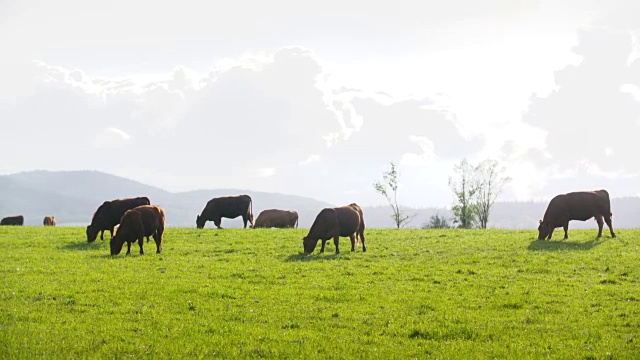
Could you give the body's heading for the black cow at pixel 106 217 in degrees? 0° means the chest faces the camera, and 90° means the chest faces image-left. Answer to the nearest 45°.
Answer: approximately 90°

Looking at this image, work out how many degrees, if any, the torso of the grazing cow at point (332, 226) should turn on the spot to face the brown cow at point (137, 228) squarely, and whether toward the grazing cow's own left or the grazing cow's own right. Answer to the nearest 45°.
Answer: approximately 45° to the grazing cow's own right

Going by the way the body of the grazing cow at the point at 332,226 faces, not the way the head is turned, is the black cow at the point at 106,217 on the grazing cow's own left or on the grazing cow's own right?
on the grazing cow's own right

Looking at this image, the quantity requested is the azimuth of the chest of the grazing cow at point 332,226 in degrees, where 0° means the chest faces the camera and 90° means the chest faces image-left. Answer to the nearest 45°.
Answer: approximately 45°

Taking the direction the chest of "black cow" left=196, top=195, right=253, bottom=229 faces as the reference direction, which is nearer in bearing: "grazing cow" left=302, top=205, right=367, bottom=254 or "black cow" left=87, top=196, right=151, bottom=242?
the black cow

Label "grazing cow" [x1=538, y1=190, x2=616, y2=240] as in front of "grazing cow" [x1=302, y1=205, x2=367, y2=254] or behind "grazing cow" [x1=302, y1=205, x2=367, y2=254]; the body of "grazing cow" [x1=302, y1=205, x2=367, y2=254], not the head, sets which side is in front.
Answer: behind

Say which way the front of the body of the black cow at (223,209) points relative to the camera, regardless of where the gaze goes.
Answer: to the viewer's left

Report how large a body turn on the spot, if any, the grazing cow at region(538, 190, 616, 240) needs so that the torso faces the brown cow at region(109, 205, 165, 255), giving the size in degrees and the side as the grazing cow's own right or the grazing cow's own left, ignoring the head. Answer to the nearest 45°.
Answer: approximately 45° to the grazing cow's own left

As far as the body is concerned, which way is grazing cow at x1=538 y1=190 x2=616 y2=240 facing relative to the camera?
to the viewer's left

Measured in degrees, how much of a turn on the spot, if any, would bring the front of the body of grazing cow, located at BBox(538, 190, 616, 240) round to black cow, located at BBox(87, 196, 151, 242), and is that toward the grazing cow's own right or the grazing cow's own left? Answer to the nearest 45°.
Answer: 0° — it already faces it
